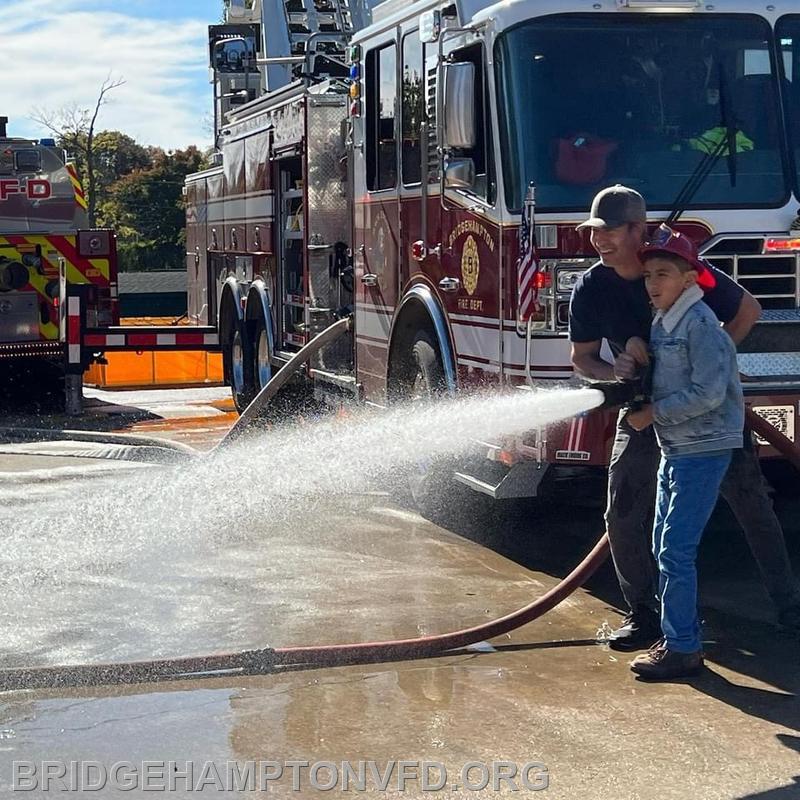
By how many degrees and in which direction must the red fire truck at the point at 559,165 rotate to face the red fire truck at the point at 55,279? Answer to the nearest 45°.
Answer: approximately 180°

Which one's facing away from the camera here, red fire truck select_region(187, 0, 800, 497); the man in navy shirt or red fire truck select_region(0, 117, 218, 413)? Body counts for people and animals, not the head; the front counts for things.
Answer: red fire truck select_region(0, 117, 218, 413)

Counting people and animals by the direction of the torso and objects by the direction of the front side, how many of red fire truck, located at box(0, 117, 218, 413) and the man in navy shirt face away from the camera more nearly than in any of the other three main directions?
1

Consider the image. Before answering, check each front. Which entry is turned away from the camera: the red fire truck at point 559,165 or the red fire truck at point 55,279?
the red fire truck at point 55,279

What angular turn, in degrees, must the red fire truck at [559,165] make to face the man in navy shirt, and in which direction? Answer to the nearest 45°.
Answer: approximately 45° to its right

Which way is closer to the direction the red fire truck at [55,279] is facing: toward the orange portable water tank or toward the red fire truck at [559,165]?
the orange portable water tank

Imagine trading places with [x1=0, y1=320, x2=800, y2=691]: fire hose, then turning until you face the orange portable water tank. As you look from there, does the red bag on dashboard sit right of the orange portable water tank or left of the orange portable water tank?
right

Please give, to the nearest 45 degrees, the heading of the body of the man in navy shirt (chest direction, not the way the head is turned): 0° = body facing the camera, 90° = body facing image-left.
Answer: approximately 45°

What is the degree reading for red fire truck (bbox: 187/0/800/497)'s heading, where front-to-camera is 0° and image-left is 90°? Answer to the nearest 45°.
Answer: approximately 315°

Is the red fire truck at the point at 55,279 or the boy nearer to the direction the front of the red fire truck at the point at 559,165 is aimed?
the boy

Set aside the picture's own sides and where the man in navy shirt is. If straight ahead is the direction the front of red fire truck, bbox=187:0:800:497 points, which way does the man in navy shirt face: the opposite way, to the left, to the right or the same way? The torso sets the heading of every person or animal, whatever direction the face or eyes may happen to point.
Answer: to the right

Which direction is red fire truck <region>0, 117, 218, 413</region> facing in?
away from the camera

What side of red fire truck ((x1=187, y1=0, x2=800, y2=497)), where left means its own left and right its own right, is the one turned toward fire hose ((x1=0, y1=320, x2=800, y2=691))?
right

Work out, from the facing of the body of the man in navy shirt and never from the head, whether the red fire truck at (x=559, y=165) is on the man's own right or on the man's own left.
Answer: on the man's own right

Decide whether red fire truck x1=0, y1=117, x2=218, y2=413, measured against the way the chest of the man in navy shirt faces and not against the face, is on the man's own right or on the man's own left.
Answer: on the man's own right
